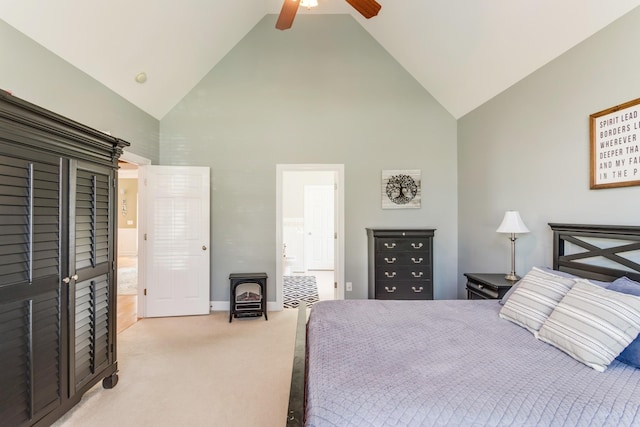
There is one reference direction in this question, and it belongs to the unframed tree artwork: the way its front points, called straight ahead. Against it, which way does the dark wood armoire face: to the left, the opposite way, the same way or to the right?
to the left

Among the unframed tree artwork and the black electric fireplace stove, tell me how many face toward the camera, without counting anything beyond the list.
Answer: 2

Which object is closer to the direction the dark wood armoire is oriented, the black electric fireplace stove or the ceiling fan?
the ceiling fan

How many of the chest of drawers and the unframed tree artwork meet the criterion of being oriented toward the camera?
2

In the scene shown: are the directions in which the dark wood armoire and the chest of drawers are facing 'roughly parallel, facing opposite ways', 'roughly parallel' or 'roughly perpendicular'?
roughly perpendicular

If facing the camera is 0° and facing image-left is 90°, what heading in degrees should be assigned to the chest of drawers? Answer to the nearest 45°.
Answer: approximately 0°

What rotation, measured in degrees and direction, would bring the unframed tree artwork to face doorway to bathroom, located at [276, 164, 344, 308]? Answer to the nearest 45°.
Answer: approximately 135° to its right

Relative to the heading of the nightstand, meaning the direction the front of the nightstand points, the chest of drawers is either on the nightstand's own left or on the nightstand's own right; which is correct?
on the nightstand's own right

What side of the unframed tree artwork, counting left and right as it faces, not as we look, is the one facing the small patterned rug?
right
